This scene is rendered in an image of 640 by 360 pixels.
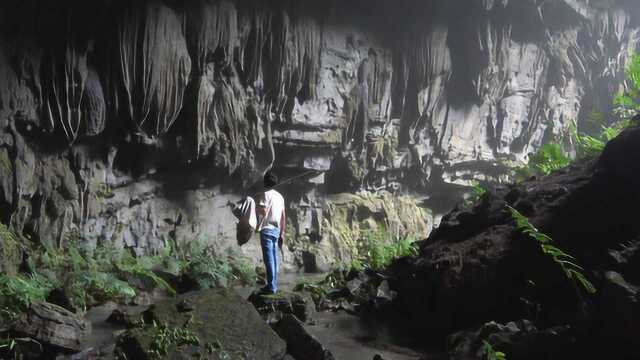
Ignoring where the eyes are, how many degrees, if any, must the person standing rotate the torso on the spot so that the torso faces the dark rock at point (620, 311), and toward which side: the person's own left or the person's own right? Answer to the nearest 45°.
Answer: approximately 180°

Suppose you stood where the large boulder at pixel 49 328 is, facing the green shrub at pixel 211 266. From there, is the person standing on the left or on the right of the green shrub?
right

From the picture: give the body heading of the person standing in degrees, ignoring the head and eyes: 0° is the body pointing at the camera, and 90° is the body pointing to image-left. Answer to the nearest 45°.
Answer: approximately 135°

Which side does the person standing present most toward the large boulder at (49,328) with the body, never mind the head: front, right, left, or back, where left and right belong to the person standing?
left

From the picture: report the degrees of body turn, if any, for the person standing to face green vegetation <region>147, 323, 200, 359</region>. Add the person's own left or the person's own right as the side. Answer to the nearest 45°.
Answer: approximately 135° to the person's own left
